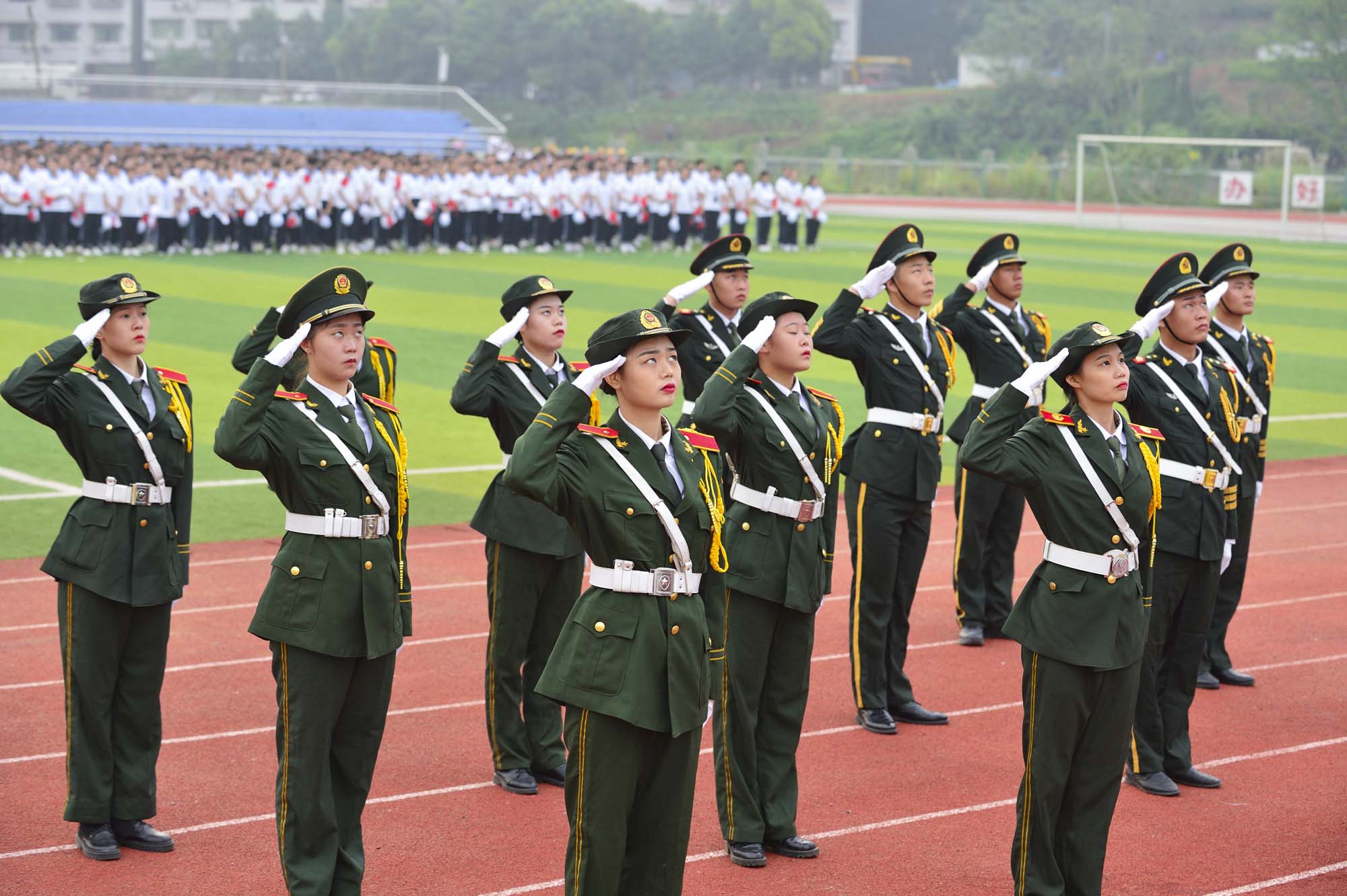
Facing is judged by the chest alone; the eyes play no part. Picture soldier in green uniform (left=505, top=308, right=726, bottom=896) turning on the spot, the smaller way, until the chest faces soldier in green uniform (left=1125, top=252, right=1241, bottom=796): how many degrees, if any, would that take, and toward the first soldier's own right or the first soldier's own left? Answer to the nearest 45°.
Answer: approximately 90° to the first soldier's own left

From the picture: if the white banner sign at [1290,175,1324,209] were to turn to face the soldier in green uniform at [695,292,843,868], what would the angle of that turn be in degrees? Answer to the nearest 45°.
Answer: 0° — it already faces them

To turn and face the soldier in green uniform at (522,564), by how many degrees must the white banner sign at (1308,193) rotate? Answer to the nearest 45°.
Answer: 0° — it already faces them

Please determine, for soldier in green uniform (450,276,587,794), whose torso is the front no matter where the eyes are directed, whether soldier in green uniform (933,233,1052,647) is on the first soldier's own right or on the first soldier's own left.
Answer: on the first soldier's own left

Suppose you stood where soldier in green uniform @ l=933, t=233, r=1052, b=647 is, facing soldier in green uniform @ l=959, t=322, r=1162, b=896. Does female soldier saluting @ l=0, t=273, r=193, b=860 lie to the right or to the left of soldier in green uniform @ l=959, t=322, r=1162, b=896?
right

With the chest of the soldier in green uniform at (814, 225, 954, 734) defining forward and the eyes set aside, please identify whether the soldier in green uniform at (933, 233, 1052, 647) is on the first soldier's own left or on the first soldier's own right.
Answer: on the first soldier's own left

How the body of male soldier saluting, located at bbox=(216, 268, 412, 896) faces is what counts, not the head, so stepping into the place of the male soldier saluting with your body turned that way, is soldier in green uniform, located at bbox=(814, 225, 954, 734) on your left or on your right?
on your left
